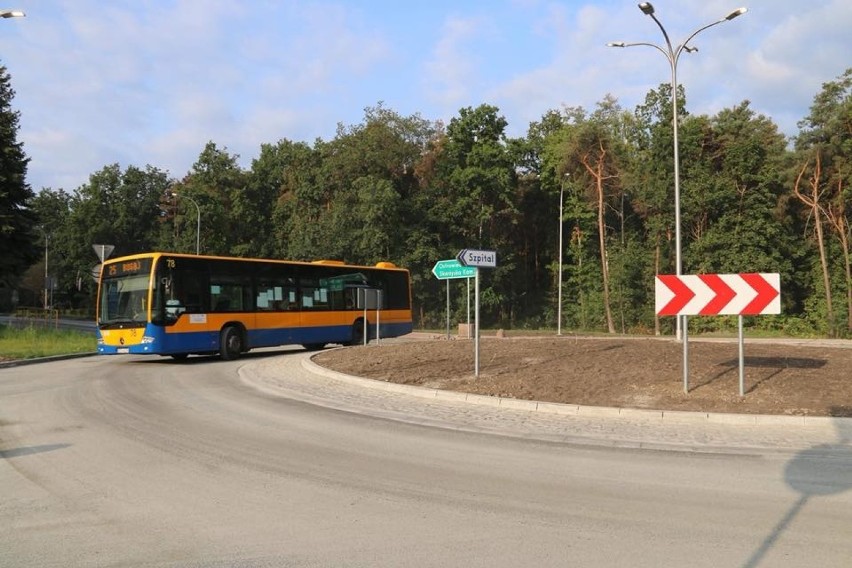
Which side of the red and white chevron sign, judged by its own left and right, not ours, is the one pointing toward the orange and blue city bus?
right

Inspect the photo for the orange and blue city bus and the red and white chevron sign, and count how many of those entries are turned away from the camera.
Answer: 0

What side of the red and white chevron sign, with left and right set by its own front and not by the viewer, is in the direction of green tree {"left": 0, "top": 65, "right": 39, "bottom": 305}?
right

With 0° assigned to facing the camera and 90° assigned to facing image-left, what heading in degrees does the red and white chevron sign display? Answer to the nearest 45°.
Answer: approximately 0°

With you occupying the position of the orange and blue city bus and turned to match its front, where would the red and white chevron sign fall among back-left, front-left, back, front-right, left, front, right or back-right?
left

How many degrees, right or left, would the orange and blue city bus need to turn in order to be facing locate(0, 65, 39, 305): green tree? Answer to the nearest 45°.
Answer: approximately 90° to its right

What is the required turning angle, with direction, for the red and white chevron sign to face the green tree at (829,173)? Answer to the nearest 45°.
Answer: approximately 180°

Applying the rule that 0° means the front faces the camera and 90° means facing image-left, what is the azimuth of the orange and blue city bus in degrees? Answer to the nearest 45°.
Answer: approximately 45°
